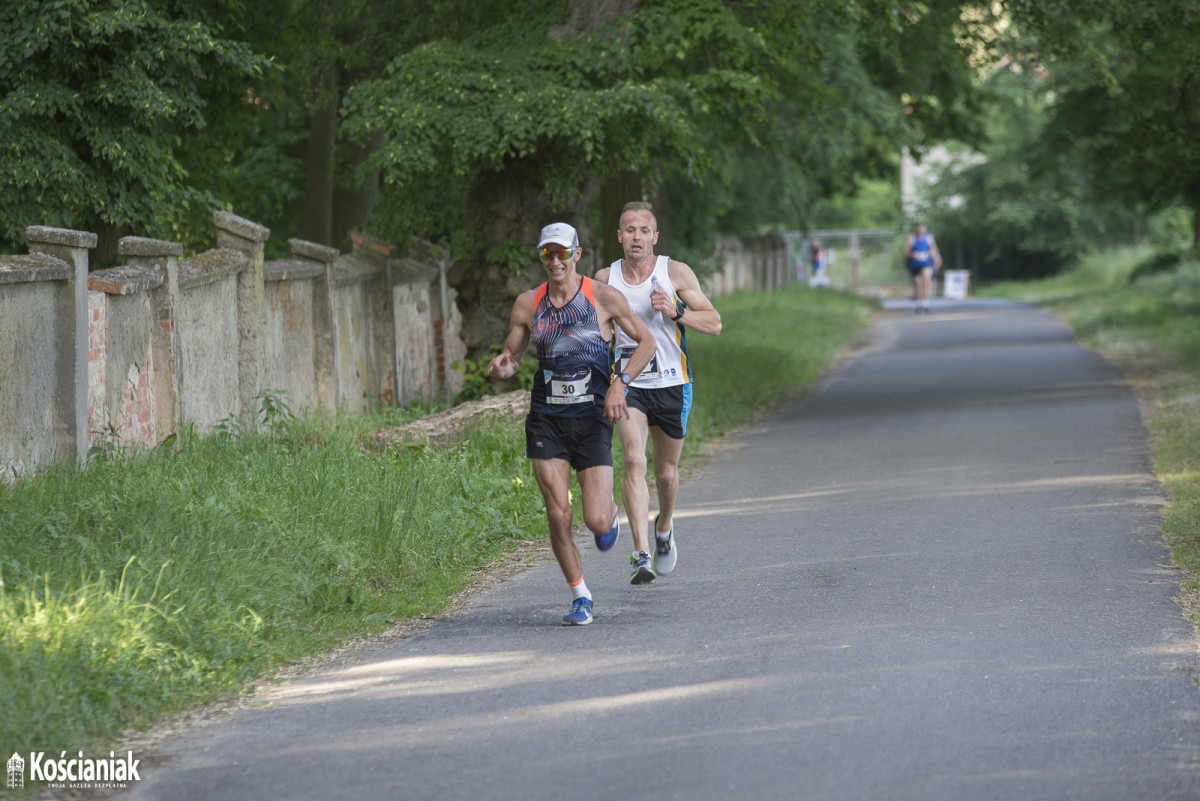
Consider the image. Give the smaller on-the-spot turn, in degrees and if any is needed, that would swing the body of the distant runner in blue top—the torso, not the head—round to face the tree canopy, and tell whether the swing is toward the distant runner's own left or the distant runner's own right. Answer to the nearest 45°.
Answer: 0° — they already face it

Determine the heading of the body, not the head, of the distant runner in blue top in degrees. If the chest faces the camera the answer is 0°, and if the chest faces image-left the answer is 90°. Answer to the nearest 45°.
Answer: approximately 0°
